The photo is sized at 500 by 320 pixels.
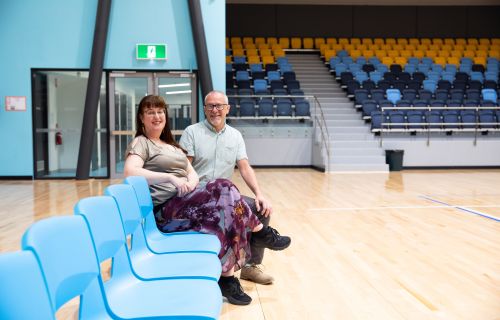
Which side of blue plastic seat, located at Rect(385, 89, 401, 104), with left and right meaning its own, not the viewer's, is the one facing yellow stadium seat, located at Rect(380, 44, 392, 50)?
back

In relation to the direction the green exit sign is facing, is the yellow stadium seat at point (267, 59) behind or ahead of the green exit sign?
behind

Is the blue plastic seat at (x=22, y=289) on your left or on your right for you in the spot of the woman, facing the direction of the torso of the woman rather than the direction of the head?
on your right

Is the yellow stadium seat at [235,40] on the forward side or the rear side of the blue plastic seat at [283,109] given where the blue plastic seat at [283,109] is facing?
on the rear side

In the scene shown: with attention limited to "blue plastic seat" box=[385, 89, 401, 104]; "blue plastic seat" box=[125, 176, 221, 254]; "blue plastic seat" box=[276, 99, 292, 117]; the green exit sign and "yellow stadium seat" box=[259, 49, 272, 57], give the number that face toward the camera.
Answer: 4

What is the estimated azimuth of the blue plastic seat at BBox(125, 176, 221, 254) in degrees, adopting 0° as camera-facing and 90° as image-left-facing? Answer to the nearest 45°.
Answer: approximately 270°

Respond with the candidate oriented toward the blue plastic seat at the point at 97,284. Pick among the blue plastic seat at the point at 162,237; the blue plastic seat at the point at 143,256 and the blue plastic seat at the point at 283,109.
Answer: the blue plastic seat at the point at 283,109

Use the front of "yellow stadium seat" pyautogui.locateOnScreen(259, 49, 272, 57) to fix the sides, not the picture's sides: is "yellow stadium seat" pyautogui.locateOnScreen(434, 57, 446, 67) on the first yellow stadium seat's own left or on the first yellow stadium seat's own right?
on the first yellow stadium seat's own left

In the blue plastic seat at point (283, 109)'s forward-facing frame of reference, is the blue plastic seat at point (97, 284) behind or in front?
in front

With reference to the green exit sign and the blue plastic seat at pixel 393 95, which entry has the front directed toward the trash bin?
the blue plastic seat

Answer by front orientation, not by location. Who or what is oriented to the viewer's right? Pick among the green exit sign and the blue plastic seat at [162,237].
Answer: the blue plastic seat

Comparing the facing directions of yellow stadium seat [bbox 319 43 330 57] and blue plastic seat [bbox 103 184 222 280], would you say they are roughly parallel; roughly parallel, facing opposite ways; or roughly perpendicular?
roughly perpendicular

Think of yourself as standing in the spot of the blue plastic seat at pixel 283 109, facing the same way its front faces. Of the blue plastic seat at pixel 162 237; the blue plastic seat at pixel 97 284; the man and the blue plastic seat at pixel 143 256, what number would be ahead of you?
4

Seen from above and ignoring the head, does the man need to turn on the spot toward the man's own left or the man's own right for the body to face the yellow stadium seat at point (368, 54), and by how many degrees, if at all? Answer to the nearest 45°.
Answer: approximately 135° to the man's own left
